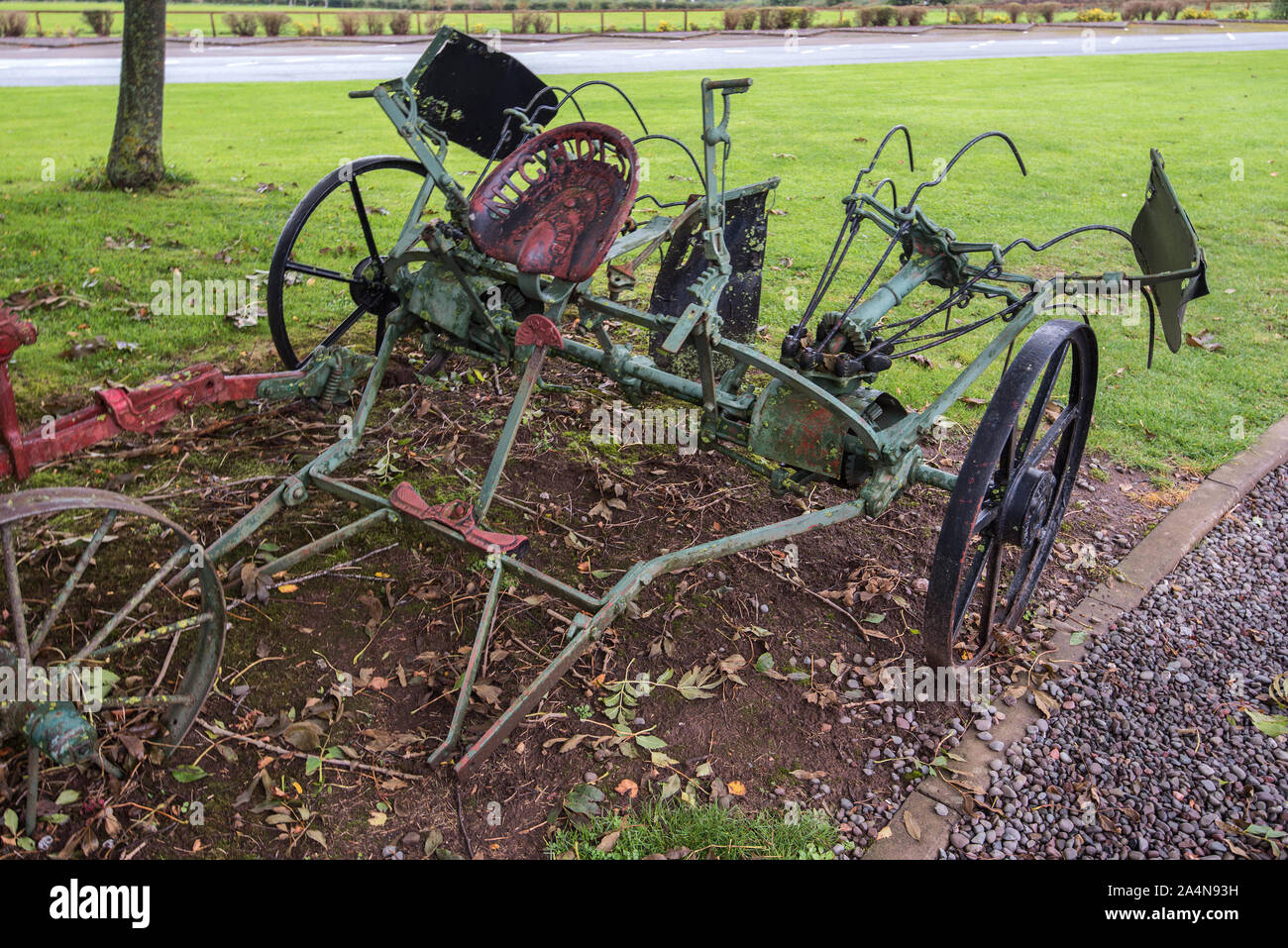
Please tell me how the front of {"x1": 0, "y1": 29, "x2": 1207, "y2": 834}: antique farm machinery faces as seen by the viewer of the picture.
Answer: facing the viewer and to the left of the viewer

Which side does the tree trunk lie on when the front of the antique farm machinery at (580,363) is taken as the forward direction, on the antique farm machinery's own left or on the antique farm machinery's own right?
on the antique farm machinery's own right
